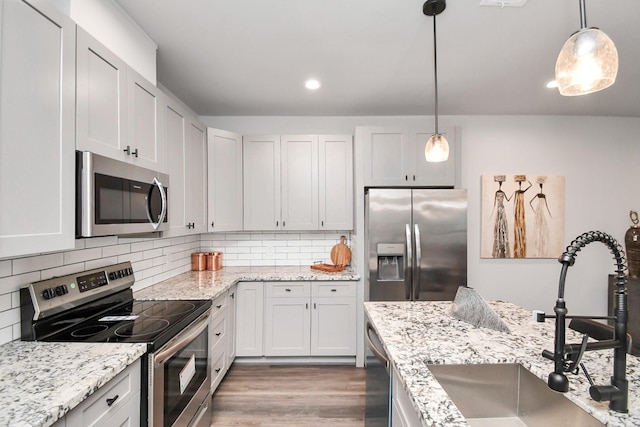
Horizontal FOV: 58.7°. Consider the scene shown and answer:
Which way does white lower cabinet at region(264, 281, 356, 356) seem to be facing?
toward the camera

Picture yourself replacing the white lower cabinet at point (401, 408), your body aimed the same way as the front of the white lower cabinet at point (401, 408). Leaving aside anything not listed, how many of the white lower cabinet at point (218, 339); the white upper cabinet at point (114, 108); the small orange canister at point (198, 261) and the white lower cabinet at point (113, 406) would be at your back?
0

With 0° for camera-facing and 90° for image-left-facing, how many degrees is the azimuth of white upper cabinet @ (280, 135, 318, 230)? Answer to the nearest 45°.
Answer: approximately 0°

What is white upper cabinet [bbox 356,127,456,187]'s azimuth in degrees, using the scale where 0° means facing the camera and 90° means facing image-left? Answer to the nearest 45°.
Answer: approximately 0°

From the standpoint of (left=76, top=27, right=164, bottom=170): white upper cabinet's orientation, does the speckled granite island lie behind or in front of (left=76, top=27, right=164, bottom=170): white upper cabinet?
in front

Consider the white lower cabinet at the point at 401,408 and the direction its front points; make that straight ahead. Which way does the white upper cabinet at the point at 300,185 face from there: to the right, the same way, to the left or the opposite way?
to the left

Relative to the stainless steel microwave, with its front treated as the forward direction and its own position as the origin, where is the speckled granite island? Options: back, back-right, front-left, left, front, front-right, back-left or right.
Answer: front

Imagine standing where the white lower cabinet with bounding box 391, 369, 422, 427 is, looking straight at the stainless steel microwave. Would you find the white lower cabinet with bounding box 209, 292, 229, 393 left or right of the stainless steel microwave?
right

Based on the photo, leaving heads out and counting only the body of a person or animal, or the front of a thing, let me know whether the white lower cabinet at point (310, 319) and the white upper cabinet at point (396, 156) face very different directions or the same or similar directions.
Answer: same or similar directions

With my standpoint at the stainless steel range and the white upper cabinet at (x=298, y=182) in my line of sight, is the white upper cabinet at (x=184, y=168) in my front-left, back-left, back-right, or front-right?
front-left

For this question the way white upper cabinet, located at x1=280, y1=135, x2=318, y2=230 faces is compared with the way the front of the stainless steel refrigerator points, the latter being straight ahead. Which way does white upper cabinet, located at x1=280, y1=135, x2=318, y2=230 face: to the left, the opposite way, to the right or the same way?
the same way

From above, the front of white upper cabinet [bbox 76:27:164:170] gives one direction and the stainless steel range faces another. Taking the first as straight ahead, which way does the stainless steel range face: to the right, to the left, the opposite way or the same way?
the same way

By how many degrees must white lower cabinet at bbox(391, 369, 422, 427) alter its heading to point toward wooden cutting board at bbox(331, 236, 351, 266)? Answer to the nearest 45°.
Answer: approximately 90° to its right

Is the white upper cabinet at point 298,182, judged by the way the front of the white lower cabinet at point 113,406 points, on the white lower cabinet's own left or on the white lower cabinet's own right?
on the white lower cabinet's own left

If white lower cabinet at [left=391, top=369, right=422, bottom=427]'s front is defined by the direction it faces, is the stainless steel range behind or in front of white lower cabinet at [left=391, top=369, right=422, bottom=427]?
in front

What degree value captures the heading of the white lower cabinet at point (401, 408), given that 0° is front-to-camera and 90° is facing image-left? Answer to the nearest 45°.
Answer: approximately 90°

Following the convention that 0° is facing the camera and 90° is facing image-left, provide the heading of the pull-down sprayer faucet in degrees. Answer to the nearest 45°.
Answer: approximately 45°

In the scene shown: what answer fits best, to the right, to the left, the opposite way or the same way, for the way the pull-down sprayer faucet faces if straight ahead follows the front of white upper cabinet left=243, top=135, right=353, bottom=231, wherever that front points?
to the right
